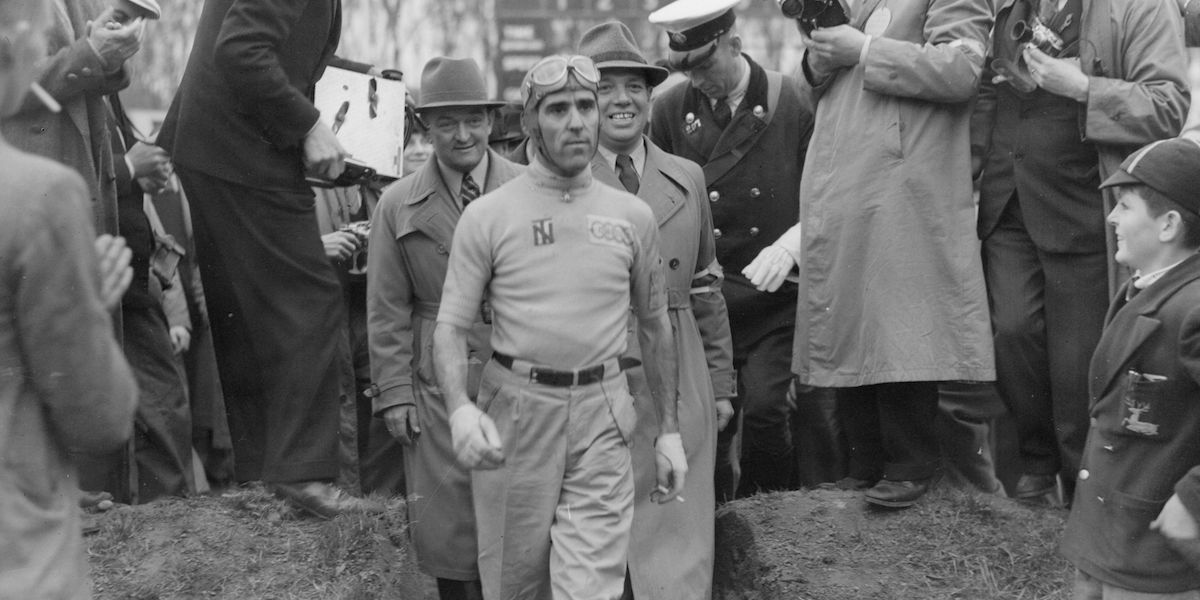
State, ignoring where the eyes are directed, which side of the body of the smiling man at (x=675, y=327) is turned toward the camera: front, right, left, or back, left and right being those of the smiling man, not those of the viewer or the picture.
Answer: front

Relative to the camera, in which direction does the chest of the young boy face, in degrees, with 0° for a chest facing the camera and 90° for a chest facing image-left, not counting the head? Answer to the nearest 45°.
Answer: approximately 90°

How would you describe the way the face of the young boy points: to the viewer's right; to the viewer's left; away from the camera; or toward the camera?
to the viewer's left

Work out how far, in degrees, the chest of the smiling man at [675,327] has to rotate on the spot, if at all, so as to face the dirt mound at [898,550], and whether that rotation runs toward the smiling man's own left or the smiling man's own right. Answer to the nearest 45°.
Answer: approximately 90° to the smiling man's own left

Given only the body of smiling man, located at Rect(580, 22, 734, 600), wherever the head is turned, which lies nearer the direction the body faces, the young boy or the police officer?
the young boy

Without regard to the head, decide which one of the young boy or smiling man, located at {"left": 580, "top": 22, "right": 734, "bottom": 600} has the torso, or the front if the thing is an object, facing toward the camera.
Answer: the smiling man

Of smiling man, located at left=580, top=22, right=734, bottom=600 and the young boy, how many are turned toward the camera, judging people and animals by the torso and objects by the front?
1

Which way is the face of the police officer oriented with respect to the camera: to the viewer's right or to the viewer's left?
to the viewer's left

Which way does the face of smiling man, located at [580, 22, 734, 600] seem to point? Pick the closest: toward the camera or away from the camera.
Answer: toward the camera
